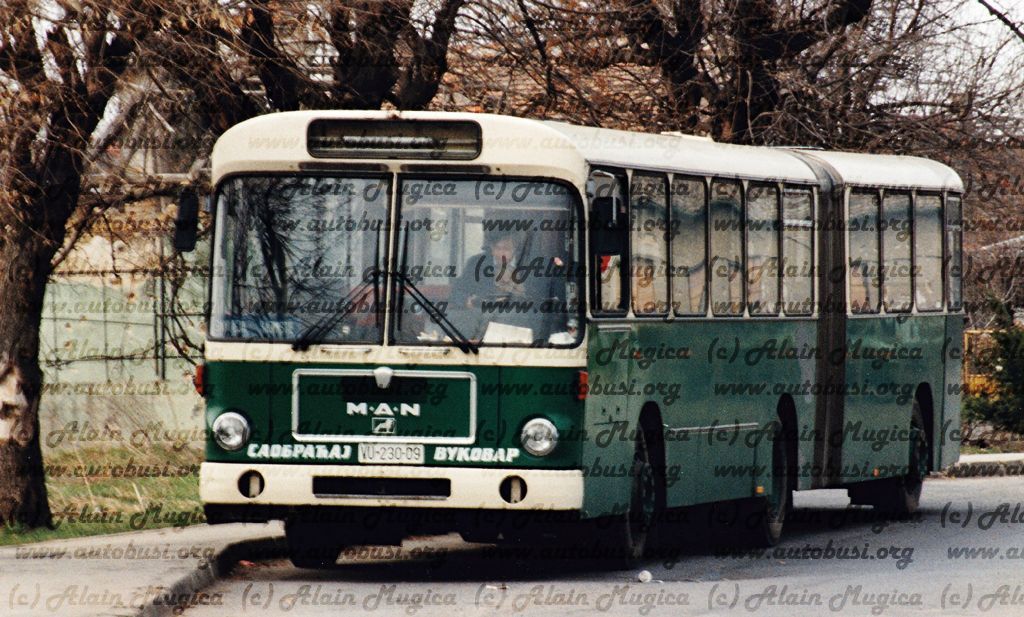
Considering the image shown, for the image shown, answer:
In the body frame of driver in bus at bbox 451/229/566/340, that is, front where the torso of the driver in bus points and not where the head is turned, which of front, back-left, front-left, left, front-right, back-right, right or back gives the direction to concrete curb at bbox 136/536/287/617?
right

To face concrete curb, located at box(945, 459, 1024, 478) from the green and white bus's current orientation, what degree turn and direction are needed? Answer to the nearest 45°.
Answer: approximately 135° to its left

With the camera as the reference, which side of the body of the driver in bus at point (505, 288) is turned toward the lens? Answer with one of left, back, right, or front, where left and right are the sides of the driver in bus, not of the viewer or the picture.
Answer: front

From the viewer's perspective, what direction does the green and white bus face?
toward the camera
